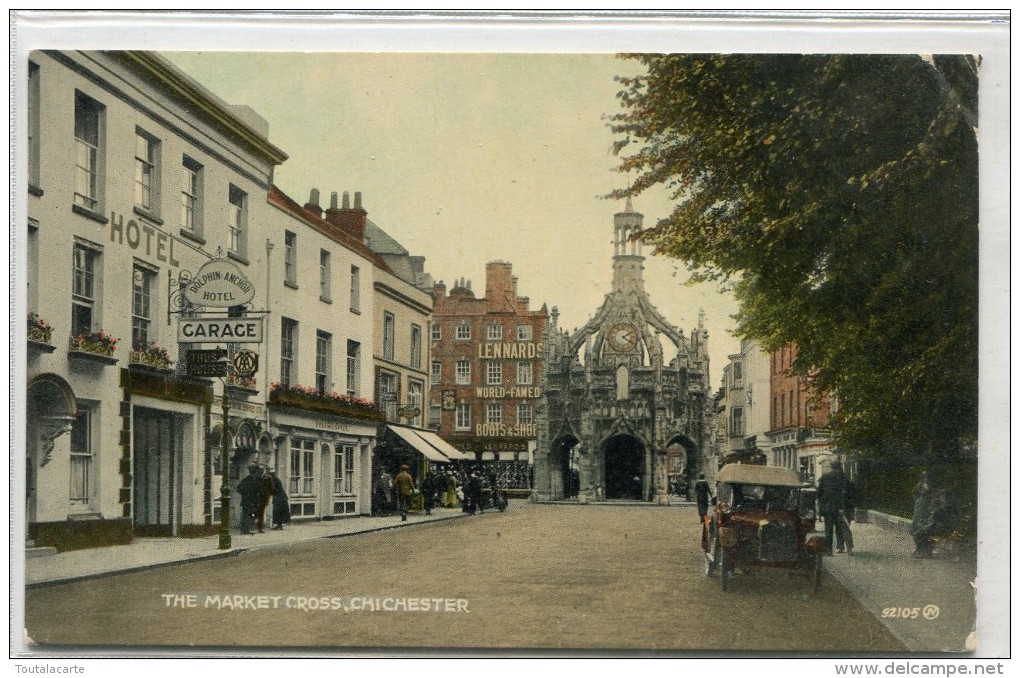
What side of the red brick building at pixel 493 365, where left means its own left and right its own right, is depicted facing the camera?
front

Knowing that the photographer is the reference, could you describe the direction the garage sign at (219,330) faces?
facing the viewer

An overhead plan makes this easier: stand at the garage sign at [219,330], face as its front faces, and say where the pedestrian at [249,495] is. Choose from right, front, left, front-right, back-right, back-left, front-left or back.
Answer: back
